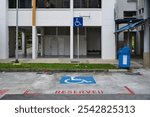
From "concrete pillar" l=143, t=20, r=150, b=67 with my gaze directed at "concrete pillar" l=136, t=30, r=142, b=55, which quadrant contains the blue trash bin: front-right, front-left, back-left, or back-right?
back-left

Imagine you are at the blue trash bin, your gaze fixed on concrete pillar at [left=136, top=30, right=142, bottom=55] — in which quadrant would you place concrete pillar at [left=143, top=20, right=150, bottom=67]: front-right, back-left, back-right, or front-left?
front-right

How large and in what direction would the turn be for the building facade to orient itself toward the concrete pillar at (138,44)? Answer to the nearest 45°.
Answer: approximately 135° to its left

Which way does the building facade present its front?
toward the camera

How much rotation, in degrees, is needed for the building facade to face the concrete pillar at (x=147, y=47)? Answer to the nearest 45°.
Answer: approximately 45° to its left

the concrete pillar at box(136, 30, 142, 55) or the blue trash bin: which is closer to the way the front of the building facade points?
the blue trash bin
